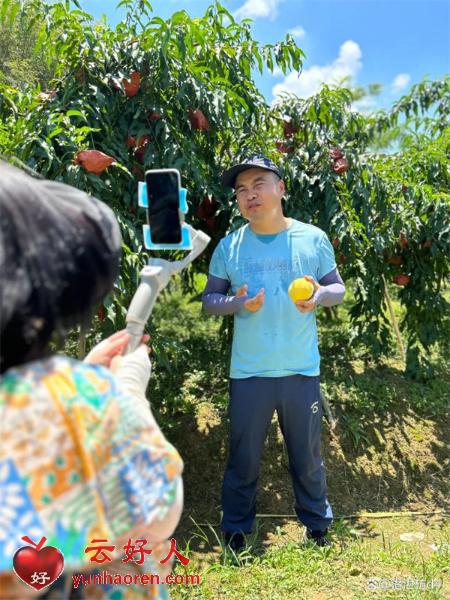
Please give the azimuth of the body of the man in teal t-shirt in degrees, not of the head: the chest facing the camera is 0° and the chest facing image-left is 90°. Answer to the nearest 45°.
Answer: approximately 0°

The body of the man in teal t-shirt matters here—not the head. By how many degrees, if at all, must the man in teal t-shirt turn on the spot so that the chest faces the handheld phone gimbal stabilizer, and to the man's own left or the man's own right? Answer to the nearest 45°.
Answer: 0° — they already face it

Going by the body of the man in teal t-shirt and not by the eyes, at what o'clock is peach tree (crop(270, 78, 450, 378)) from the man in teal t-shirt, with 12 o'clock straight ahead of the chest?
The peach tree is roughly at 7 o'clock from the man in teal t-shirt.

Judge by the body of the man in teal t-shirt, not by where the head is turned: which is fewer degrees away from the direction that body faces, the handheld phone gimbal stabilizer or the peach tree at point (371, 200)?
the handheld phone gimbal stabilizer
